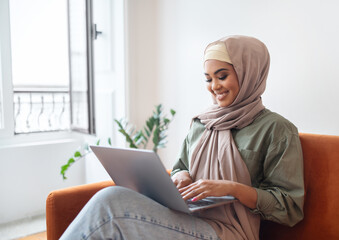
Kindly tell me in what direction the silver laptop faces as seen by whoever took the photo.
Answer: facing away from the viewer and to the right of the viewer

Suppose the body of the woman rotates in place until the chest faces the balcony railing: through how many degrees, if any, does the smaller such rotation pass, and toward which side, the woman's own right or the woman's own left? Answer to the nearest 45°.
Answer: approximately 90° to the woman's own right

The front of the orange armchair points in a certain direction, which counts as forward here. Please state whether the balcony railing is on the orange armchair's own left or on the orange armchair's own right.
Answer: on the orange armchair's own right

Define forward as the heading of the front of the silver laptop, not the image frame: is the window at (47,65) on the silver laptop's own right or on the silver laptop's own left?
on the silver laptop's own left

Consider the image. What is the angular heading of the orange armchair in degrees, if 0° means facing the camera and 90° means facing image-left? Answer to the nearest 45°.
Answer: approximately 45°

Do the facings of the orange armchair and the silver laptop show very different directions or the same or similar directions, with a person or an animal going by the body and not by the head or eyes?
very different directions

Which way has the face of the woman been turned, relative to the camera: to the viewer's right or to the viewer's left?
to the viewer's left
